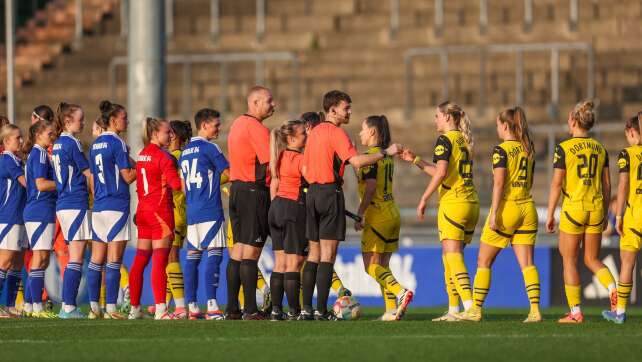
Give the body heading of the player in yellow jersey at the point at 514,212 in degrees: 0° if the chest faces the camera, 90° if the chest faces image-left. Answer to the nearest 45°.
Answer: approximately 135°

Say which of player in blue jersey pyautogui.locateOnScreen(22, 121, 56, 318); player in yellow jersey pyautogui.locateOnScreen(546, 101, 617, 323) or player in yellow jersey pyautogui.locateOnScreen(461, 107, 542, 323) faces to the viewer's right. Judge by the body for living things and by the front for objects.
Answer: the player in blue jersey

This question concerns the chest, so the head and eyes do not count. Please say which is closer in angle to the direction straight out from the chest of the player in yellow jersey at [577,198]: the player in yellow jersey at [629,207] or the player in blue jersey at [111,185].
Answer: the player in blue jersey

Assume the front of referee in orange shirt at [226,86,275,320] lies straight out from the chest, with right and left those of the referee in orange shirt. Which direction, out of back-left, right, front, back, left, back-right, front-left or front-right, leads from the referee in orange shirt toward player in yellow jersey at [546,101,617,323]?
front-right

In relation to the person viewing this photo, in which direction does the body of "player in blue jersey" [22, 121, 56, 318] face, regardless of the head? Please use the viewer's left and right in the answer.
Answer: facing to the right of the viewer

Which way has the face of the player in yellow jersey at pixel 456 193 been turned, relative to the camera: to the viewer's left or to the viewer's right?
to the viewer's left

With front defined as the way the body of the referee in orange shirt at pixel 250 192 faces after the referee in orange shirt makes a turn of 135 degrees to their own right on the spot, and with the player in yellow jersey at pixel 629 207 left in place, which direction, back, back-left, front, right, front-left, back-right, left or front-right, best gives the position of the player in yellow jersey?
left

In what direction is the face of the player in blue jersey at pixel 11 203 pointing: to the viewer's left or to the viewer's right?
to the viewer's right

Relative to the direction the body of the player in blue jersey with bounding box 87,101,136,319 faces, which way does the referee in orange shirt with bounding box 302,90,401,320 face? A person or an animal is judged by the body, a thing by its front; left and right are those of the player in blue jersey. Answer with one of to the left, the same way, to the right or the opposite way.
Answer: the same way

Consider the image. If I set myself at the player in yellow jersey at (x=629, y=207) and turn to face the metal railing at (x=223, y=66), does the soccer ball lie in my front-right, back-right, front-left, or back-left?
front-left

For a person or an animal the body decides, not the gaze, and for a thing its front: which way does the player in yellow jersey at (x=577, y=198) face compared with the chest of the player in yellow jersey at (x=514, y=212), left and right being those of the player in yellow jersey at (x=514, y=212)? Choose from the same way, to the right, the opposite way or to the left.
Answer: the same way

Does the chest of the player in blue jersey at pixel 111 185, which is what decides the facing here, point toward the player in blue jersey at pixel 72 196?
no

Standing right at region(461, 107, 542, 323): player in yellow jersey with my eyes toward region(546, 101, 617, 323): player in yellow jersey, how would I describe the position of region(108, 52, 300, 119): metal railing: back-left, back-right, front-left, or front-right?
back-left
